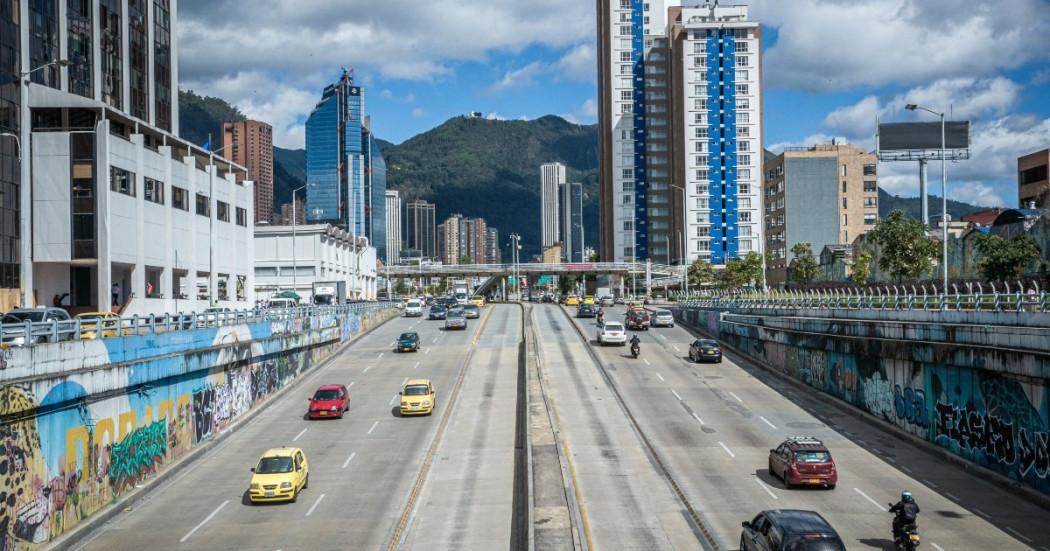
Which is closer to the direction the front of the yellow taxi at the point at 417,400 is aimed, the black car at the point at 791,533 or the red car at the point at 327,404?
the black car

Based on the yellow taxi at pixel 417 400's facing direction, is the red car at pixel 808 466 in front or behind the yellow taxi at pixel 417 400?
in front

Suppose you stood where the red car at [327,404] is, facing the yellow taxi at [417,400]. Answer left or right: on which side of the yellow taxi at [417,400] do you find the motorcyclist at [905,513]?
right

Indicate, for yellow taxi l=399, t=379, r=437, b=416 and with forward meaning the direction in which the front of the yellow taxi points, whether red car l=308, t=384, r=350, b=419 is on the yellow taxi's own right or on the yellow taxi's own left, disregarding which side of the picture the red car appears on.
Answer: on the yellow taxi's own right

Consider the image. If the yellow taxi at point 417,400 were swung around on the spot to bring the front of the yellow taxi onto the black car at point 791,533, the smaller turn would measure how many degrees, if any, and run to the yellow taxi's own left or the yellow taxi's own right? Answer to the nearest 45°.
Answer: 0° — it already faces it

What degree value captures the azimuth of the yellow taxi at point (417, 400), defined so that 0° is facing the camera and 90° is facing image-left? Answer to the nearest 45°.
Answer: approximately 0°

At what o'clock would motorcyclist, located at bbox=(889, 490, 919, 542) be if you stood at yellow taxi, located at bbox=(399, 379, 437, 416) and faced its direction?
The motorcyclist is roughly at 11 o'clock from the yellow taxi.
